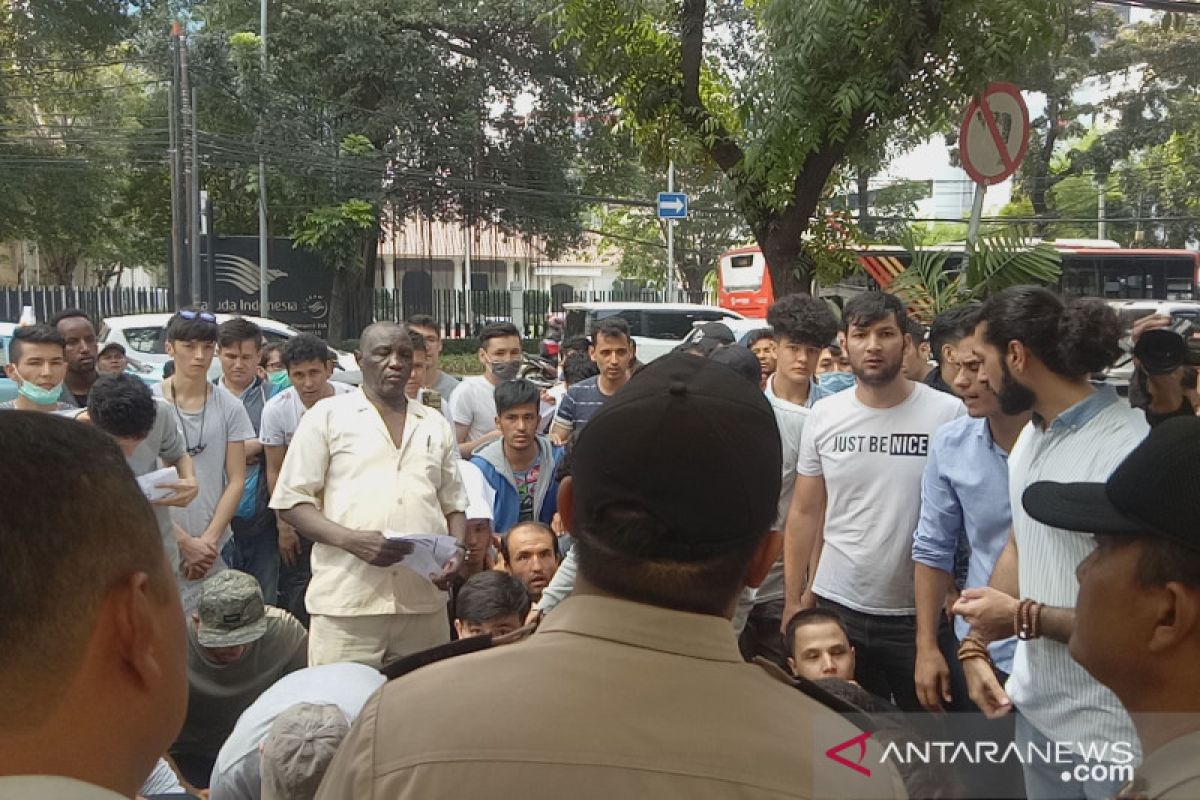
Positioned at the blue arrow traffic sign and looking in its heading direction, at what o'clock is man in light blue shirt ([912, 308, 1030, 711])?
The man in light blue shirt is roughly at 12 o'clock from the blue arrow traffic sign.

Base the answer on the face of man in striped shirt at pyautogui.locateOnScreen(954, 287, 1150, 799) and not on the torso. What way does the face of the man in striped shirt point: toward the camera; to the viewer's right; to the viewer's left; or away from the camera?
to the viewer's left

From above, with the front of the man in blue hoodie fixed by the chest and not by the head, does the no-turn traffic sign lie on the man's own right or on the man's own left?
on the man's own left

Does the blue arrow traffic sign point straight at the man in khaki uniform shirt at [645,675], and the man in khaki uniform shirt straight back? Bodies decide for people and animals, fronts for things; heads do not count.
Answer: yes

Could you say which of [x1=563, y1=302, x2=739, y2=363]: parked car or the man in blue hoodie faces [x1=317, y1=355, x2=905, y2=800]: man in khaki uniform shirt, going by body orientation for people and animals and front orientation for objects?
the man in blue hoodie

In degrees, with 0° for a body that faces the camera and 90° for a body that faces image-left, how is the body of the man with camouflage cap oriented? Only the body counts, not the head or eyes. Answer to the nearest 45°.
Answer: approximately 0°

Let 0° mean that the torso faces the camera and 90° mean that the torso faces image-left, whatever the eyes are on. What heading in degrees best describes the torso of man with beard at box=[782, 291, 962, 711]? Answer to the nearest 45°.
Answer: approximately 0°
